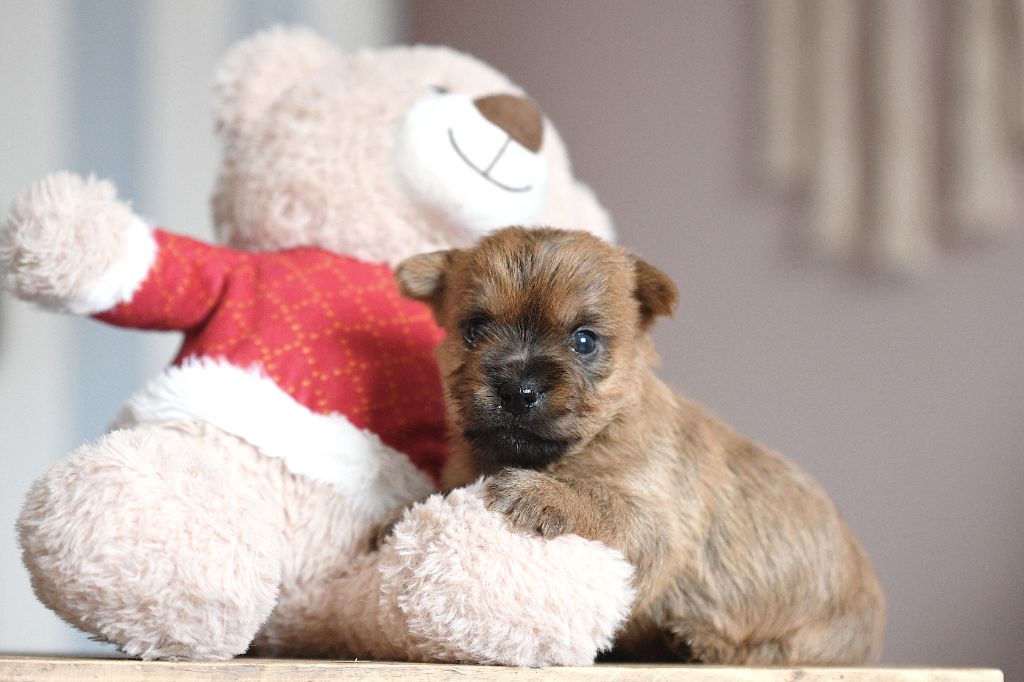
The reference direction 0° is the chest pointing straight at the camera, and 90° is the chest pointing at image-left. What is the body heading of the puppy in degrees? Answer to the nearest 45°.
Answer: approximately 45°

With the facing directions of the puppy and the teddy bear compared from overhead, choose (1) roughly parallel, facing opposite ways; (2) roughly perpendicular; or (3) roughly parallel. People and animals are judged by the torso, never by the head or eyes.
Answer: roughly perpendicular

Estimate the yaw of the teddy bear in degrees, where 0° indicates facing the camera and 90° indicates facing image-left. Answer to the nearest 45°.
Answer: approximately 315°
